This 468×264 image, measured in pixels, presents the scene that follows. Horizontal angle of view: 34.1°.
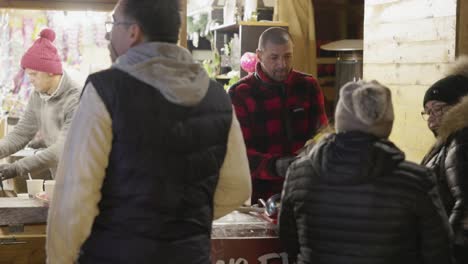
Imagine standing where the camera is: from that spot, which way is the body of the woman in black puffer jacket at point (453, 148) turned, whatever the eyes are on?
to the viewer's left

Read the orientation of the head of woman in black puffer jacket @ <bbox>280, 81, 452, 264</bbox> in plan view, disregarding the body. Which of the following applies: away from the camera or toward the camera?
away from the camera

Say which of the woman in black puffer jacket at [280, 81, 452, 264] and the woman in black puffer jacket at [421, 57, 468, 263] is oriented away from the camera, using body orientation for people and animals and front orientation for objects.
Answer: the woman in black puffer jacket at [280, 81, 452, 264]

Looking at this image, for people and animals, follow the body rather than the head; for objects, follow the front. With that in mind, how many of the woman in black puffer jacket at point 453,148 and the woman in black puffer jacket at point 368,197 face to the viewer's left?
1

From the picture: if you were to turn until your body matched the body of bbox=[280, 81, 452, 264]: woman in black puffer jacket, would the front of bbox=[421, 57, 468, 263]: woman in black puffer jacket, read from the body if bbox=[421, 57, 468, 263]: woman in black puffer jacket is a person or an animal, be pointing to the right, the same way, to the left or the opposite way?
to the left

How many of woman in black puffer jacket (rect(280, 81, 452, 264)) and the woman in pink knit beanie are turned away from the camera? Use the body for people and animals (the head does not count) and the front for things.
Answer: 1

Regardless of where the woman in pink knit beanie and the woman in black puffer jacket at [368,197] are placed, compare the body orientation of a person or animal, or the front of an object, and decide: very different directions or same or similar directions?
very different directions

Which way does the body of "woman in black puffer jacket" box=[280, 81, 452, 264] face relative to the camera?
away from the camera

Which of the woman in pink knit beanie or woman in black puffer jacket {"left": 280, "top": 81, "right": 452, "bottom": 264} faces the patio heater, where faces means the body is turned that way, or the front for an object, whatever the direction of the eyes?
the woman in black puffer jacket

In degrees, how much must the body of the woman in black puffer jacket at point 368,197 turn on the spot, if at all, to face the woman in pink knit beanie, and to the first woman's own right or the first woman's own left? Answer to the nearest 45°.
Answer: approximately 45° to the first woman's own left
